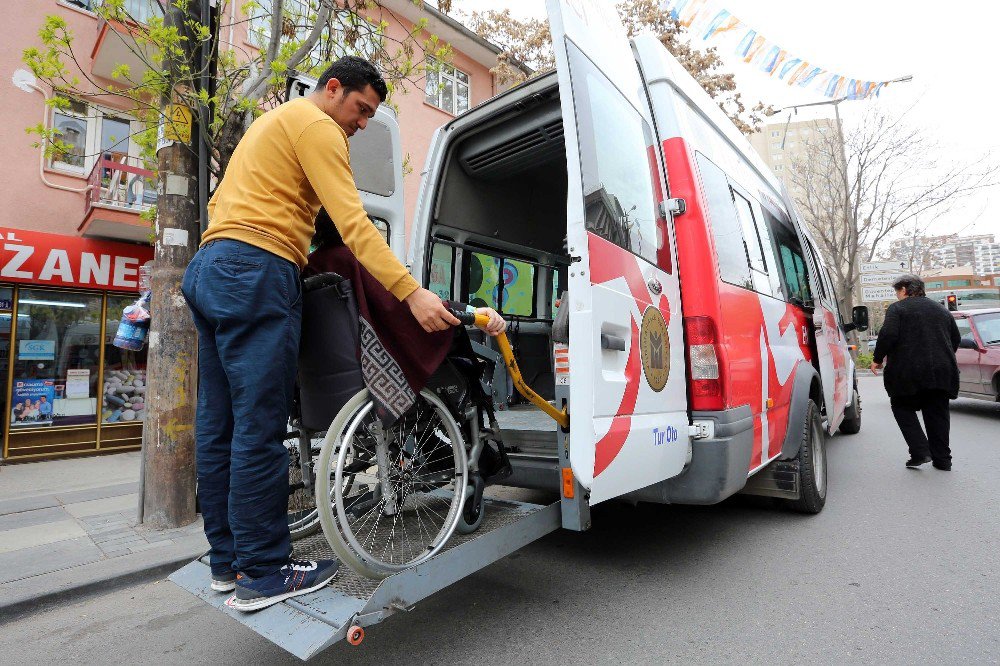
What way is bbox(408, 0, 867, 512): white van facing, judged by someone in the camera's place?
facing away from the viewer and to the right of the viewer

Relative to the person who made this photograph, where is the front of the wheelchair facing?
facing away from the viewer and to the right of the viewer

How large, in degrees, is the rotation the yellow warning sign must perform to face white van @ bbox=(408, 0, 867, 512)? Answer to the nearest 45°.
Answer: approximately 45° to its left

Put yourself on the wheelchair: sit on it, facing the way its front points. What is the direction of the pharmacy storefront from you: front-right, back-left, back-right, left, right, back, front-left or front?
left

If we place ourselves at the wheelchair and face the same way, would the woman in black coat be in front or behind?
in front

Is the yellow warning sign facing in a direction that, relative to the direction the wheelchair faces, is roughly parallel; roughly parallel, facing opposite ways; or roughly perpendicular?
roughly perpendicular

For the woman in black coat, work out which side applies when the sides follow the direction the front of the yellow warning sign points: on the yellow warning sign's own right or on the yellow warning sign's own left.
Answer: on the yellow warning sign's own left

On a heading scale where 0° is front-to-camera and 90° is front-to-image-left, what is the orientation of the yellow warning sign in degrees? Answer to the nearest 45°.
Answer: approximately 0°

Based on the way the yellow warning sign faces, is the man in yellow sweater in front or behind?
in front

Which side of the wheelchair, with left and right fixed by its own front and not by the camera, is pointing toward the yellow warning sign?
left

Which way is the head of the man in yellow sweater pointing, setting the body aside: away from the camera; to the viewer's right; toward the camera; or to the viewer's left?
to the viewer's right

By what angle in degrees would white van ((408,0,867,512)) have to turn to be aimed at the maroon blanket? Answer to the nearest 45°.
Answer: approximately 180°

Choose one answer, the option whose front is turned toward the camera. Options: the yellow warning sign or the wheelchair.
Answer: the yellow warning sign
